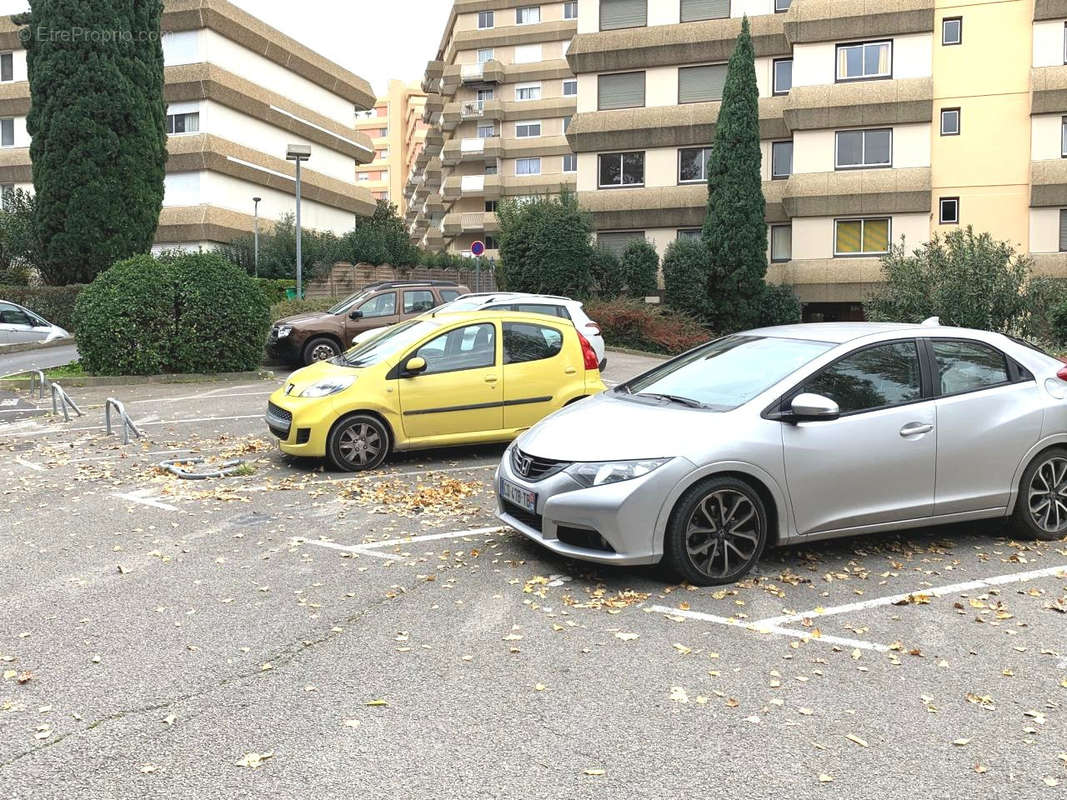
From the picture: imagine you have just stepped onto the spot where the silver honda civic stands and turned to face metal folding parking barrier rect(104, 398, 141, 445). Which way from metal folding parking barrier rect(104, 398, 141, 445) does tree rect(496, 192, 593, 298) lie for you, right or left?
right

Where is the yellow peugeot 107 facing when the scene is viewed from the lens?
facing the viewer and to the left of the viewer

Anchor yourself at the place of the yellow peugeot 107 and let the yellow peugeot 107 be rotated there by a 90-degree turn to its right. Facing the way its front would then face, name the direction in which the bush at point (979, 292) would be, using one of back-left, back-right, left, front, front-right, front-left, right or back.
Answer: right

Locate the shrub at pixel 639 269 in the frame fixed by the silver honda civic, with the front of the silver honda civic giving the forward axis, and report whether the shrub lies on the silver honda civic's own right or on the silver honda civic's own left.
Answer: on the silver honda civic's own right

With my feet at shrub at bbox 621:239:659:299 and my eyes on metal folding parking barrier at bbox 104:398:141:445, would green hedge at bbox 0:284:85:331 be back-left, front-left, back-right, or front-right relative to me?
front-right

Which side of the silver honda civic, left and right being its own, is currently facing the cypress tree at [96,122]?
right

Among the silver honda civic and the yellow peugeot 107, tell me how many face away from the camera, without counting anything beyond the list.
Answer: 0

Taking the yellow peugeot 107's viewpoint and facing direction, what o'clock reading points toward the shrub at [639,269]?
The shrub is roughly at 5 o'clock from the yellow peugeot 107.

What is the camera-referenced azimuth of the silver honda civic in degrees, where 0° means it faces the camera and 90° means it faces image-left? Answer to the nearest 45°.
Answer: approximately 45°

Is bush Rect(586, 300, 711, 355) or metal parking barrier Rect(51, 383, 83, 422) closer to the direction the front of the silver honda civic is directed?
the metal parking barrier

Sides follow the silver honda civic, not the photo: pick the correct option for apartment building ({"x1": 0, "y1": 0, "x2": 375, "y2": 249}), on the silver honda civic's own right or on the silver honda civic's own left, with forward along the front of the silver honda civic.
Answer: on the silver honda civic's own right

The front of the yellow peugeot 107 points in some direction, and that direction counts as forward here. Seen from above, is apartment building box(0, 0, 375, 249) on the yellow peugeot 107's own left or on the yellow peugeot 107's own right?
on the yellow peugeot 107's own right

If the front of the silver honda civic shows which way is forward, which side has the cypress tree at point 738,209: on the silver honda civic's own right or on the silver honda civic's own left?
on the silver honda civic's own right

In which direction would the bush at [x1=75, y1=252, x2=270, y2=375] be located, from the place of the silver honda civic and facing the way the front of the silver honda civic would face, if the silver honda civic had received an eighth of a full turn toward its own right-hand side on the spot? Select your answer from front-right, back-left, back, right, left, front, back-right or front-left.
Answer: front-right

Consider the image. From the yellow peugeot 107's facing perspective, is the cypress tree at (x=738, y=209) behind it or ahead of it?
behind

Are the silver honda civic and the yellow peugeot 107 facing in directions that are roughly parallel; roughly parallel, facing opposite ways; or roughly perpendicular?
roughly parallel

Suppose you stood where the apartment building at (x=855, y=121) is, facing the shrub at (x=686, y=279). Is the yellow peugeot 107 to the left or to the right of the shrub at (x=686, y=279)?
left
